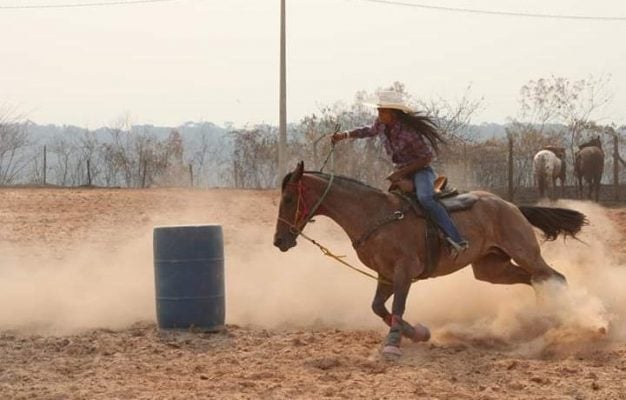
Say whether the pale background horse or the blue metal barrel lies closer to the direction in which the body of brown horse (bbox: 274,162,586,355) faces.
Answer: the blue metal barrel

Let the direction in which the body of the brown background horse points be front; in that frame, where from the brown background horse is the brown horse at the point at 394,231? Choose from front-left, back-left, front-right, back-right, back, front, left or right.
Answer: back

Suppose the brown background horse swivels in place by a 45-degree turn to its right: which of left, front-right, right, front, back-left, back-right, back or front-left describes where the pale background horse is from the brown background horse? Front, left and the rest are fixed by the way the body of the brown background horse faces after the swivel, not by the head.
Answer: back

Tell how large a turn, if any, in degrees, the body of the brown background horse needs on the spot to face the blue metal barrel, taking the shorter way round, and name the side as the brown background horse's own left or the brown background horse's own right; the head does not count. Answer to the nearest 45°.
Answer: approximately 180°

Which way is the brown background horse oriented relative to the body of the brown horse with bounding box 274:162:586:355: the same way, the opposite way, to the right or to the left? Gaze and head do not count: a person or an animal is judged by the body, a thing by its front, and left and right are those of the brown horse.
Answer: to the right

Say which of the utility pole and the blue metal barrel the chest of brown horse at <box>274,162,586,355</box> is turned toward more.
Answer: the blue metal barrel

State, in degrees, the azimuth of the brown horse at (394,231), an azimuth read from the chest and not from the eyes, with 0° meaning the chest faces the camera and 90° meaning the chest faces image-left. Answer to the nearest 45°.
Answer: approximately 90°

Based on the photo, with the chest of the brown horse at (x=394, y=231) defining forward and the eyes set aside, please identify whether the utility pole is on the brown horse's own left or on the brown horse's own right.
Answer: on the brown horse's own right

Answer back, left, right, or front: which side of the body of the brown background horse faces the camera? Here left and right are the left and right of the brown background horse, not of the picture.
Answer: back

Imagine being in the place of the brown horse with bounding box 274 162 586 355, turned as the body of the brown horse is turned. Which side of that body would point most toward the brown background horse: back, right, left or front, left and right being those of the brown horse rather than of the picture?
right

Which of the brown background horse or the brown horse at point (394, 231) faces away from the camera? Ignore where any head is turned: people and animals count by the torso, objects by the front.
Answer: the brown background horse

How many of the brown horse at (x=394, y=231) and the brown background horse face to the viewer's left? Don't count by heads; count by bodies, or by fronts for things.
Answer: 1

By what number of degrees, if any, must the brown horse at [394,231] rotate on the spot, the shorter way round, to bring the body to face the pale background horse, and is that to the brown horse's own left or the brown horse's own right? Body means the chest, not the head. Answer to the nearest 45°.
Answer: approximately 90° to the brown horse's own right
